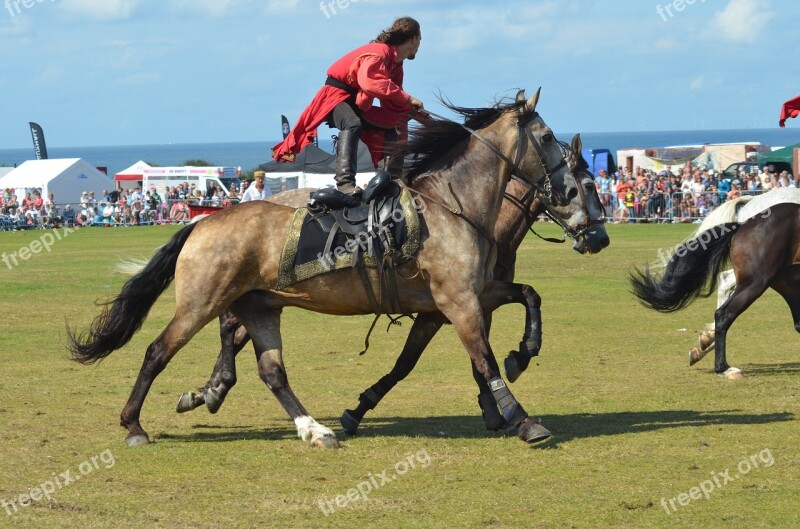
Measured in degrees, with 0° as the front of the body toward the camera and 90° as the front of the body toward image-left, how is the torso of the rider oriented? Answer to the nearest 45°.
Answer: approximately 270°

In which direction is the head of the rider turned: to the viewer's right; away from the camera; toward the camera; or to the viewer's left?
to the viewer's right

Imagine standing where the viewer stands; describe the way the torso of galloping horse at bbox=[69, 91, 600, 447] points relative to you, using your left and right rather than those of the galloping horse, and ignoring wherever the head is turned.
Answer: facing to the right of the viewer

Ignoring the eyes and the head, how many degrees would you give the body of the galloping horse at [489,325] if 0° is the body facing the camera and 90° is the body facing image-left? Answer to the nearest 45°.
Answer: approximately 270°
